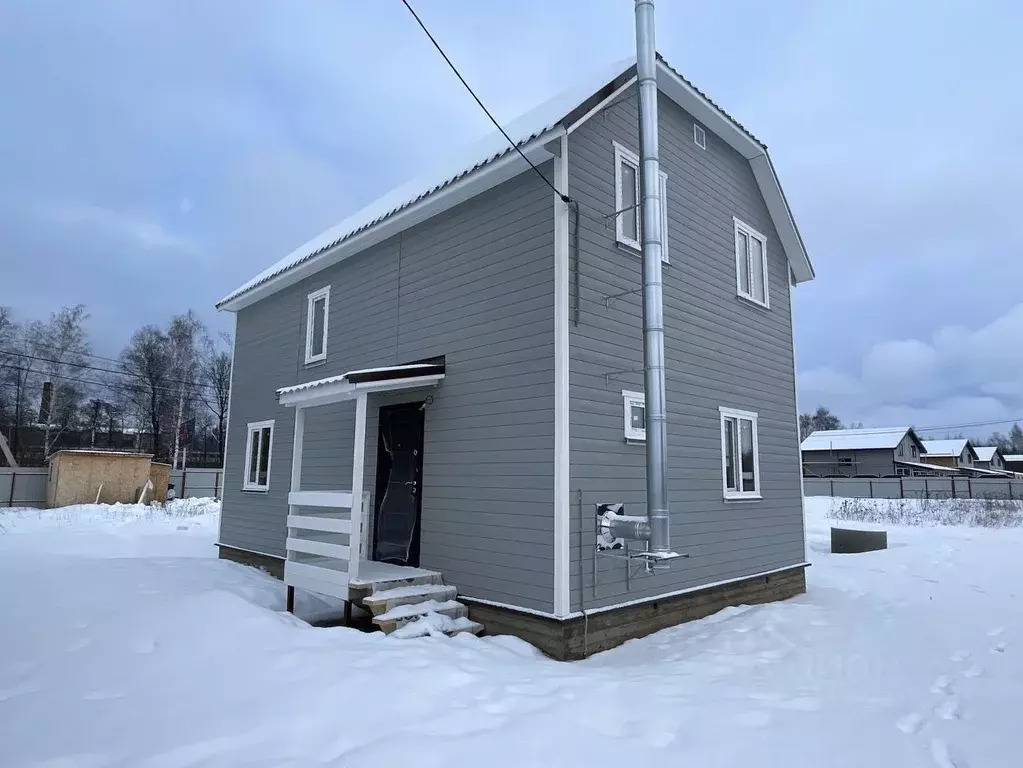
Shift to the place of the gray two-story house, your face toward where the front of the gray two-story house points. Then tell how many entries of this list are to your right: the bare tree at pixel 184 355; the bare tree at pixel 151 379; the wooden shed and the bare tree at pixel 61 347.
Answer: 4

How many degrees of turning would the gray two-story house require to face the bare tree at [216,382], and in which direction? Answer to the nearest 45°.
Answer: approximately 90° to its right

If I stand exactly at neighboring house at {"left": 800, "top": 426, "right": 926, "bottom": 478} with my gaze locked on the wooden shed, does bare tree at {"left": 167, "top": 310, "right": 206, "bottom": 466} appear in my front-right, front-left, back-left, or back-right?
front-right

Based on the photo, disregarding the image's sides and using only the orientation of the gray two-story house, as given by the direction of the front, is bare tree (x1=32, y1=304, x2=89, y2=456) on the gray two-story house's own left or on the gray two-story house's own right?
on the gray two-story house's own right

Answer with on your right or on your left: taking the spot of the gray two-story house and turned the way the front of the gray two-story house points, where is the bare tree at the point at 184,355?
on your right

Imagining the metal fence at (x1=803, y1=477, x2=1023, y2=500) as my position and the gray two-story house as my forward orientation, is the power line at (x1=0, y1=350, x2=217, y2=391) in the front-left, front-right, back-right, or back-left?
front-right

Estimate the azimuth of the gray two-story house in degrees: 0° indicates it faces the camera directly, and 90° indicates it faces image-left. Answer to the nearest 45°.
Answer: approximately 45°

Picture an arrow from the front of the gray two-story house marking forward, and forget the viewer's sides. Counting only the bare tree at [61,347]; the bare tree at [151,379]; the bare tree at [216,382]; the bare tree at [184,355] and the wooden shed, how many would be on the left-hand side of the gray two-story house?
0

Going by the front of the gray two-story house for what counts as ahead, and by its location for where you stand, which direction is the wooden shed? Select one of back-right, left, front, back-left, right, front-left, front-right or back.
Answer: right

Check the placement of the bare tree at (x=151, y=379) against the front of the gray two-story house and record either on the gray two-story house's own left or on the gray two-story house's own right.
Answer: on the gray two-story house's own right

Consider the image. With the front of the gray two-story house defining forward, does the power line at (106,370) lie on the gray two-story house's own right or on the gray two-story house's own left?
on the gray two-story house's own right

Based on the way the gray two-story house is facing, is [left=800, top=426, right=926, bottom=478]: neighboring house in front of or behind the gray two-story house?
behind

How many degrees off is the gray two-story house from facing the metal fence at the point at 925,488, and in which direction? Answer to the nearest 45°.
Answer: approximately 180°
